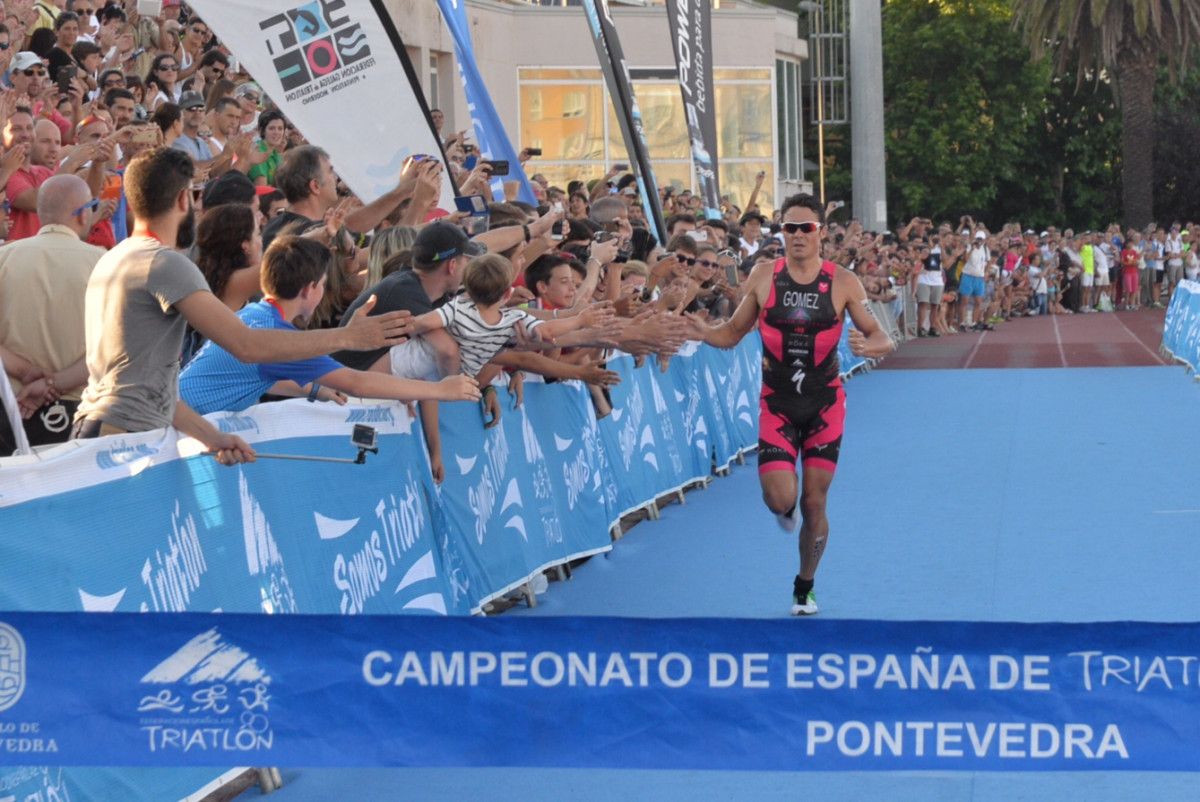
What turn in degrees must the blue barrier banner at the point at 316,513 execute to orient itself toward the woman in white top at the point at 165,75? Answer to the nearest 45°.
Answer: approximately 135° to its left

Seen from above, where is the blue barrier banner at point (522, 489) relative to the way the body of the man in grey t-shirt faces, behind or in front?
in front

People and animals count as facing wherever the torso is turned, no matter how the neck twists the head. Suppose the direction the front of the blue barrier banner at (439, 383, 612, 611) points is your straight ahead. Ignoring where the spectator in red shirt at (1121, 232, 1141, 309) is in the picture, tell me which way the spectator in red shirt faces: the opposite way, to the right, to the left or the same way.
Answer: to the right

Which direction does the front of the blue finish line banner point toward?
toward the camera

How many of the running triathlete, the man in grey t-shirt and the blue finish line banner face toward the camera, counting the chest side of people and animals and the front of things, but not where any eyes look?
2

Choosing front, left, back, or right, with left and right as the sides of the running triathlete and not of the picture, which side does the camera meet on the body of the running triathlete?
front

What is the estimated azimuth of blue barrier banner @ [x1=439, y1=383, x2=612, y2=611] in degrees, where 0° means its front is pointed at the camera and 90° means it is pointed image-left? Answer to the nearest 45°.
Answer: approximately 315°

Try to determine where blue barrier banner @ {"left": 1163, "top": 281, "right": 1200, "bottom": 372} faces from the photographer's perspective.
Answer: facing the viewer and to the left of the viewer

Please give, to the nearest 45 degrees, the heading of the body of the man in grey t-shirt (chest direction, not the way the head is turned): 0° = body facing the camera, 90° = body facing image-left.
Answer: approximately 225°

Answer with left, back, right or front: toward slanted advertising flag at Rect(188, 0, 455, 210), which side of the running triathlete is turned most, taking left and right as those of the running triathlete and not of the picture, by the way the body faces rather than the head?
right

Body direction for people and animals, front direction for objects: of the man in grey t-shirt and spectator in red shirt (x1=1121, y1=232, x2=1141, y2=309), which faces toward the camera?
the spectator in red shirt

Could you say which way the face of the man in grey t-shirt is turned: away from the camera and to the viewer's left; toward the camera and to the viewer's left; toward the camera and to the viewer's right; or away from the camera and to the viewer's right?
away from the camera and to the viewer's right

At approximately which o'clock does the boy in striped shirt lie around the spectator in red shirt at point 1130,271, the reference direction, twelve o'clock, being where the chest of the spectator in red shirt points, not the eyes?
The boy in striped shirt is roughly at 12 o'clock from the spectator in red shirt.

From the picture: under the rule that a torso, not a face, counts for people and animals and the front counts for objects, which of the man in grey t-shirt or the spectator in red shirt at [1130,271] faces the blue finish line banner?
the spectator in red shirt

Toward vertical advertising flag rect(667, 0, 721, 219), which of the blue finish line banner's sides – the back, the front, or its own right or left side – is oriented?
back

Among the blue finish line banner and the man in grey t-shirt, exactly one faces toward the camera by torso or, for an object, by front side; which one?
the blue finish line banner

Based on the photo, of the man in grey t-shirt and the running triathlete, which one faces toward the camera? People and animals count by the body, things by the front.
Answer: the running triathlete
